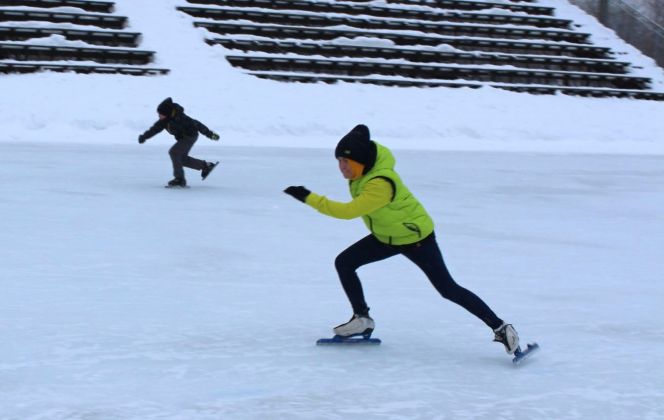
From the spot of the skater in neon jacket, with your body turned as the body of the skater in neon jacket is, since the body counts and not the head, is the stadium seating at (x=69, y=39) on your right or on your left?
on your right

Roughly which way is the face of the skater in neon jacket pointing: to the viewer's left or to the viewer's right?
to the viewer's left

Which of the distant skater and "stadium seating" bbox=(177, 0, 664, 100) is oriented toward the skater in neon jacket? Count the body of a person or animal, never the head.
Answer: the stadium seating

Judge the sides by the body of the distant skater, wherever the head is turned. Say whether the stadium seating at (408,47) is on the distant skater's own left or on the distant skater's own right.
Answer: on the distant skater's own right

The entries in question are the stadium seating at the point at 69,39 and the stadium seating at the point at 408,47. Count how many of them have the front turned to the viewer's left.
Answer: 0

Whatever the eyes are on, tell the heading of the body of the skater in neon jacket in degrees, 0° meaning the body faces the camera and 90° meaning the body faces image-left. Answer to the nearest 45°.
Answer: approximately 90°

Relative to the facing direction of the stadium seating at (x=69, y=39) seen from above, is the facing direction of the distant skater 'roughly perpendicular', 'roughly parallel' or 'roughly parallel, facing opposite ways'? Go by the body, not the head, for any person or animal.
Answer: roughly perpendicular

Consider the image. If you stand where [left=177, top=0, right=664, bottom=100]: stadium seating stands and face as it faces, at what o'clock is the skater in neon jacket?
The skater in neon jacket is roughly at 12 o'clock from the stadium seating.

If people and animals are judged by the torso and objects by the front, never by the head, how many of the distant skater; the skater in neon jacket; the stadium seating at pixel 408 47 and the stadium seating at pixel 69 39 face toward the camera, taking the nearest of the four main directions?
2

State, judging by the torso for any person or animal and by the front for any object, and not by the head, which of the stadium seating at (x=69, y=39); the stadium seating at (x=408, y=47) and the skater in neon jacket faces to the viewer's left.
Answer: the skater in neon jacket

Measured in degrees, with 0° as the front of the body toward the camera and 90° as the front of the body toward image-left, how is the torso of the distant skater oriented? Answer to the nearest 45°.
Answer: approximately 90°
